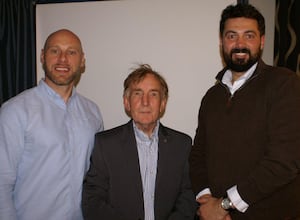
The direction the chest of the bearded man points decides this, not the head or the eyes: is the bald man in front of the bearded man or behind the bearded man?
in front

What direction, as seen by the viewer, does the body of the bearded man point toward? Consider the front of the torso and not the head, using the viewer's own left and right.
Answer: facing the viewer and to the left of the viewer
